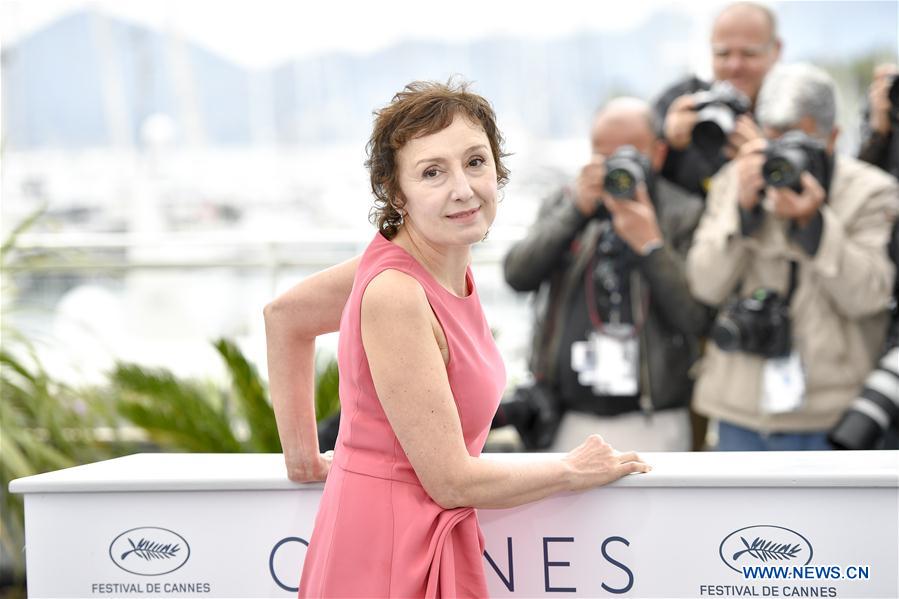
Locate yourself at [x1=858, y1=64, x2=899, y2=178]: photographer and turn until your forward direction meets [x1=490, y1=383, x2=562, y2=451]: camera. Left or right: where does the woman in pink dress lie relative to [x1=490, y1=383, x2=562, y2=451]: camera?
left

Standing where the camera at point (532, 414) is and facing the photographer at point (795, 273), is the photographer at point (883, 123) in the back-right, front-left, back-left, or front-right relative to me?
front-left

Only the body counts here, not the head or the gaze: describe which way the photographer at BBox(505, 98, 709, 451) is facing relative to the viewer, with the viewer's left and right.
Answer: facing the viewer

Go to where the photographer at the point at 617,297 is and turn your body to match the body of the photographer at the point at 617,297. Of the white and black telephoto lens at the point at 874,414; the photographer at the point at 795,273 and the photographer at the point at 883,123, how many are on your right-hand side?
0

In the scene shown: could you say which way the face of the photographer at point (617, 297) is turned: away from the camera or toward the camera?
toward the camera

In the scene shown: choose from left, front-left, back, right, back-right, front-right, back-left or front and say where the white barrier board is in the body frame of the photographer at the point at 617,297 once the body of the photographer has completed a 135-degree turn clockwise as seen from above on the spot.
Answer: back-left

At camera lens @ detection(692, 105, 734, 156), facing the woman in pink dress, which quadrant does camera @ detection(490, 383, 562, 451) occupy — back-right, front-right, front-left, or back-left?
front-right

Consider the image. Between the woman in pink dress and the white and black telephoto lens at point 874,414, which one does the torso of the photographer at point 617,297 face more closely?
the woman in pink dress

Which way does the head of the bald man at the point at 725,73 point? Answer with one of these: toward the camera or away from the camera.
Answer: toward the camera

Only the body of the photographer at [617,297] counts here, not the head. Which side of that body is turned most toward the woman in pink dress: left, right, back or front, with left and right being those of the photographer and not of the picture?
front

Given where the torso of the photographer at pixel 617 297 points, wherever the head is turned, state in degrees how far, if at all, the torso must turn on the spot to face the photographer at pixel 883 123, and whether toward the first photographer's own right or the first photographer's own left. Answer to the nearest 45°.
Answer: approximately 90° to the first photographer's own left
